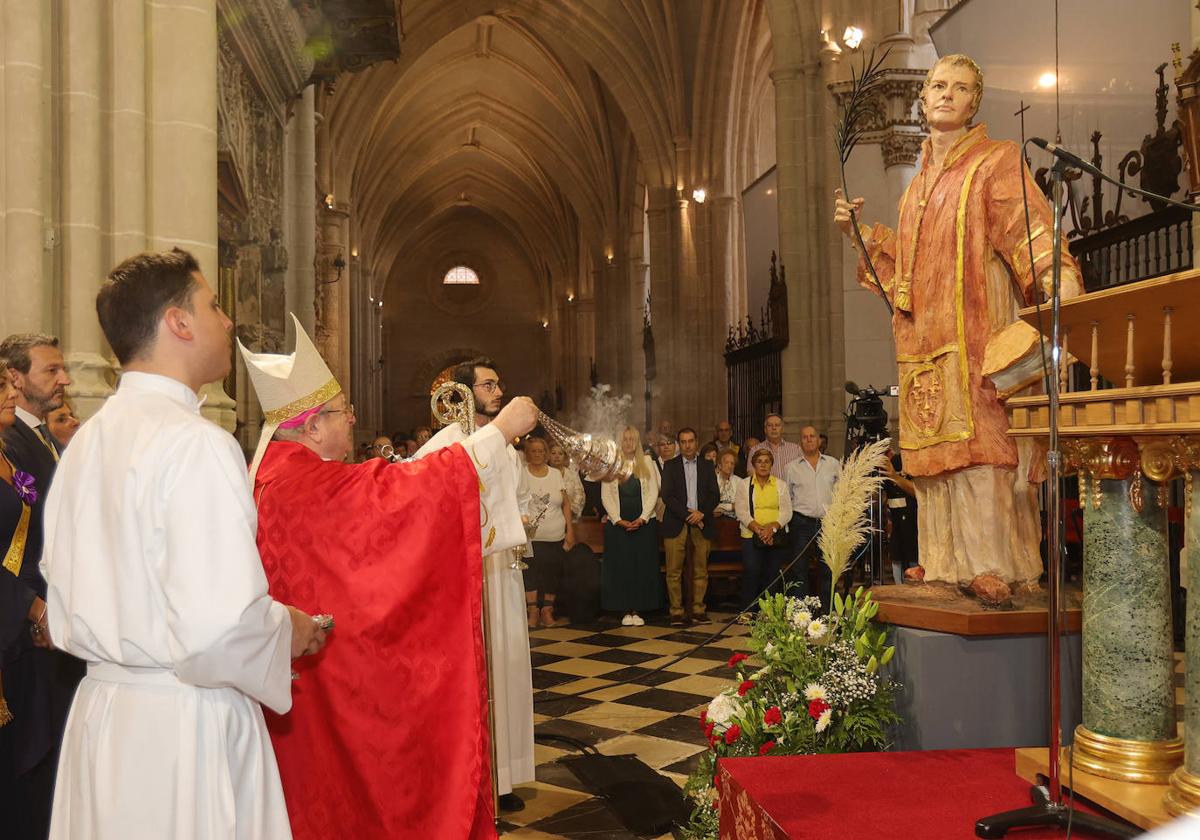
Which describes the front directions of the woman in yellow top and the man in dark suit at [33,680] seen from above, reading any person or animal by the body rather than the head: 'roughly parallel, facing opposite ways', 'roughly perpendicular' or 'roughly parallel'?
roughly perpendicular

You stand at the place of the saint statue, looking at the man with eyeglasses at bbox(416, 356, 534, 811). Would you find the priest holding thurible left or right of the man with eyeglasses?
left

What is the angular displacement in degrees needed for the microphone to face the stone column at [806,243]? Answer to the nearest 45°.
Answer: approximately 90° to its right

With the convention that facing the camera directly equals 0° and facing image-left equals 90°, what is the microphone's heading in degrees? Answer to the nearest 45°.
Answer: approximately 90°

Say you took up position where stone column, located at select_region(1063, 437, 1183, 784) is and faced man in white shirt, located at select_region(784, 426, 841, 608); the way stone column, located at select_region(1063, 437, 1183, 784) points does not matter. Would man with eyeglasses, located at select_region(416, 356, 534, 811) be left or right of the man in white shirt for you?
left

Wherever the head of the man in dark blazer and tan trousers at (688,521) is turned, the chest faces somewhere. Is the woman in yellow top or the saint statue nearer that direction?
the saint statue

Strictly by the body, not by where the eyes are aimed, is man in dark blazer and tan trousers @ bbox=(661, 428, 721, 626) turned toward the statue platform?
yes

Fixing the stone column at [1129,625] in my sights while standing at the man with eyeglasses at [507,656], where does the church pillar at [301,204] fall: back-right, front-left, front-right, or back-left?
back-left

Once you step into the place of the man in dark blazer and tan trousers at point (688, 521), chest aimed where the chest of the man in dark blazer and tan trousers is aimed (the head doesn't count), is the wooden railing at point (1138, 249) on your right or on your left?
on your left

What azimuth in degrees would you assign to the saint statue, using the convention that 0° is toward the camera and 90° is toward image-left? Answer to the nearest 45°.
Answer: approximately 45°

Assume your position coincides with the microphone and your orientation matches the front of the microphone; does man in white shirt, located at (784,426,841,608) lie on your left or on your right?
on your right
